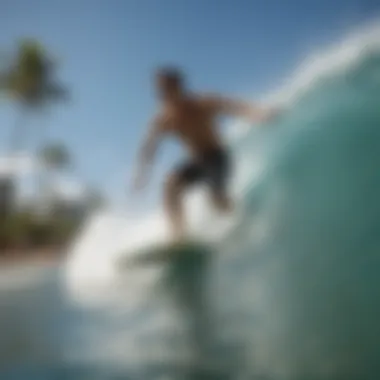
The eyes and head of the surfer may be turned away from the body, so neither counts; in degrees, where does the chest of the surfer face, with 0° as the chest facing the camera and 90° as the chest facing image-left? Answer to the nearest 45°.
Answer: approximately 45°
